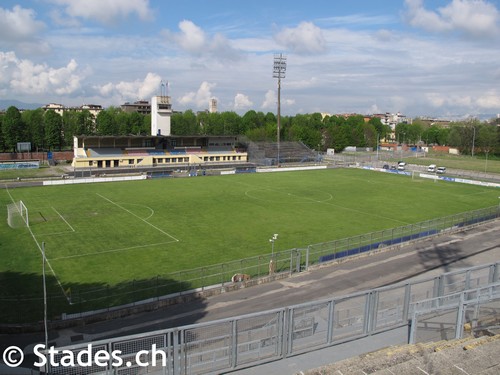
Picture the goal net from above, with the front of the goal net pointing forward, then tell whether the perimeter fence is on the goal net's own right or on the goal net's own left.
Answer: on the goal net's own right

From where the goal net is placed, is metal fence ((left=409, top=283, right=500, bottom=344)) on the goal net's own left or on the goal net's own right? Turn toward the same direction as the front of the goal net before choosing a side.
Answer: on the goal net's own right

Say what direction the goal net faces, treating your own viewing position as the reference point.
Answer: facing to the right of the viewer

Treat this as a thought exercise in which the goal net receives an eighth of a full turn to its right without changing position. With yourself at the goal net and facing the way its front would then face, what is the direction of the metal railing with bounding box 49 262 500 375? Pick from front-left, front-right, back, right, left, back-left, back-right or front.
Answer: front-right
